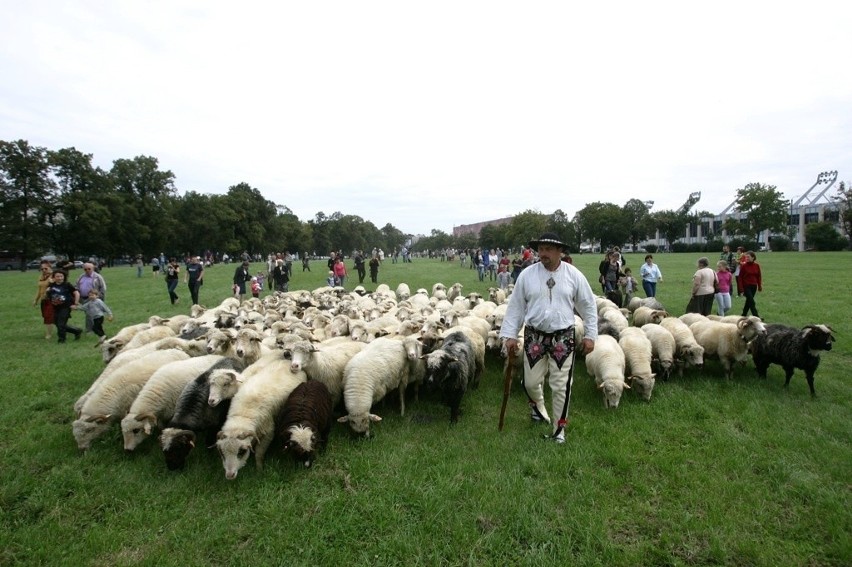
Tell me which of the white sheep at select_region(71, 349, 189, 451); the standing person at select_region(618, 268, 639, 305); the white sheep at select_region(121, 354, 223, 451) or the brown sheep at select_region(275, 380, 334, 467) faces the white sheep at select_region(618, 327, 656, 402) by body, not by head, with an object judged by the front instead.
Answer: the standing person

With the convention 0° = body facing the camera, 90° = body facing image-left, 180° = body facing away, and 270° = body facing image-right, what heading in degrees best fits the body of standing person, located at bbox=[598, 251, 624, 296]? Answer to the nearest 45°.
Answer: approximately 0°

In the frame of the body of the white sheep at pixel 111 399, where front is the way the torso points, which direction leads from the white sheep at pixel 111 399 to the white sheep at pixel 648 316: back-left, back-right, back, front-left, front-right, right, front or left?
back-left

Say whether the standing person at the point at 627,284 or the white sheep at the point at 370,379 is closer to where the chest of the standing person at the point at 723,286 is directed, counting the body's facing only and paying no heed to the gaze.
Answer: the white sheep

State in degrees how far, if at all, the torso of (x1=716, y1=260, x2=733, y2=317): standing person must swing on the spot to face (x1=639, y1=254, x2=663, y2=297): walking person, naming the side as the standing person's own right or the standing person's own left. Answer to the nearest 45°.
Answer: approximately 90° to the standing person's own right

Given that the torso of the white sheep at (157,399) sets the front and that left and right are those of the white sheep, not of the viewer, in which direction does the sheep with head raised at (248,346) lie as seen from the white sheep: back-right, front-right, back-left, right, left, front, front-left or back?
back

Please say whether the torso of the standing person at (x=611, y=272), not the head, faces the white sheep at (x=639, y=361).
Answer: yes

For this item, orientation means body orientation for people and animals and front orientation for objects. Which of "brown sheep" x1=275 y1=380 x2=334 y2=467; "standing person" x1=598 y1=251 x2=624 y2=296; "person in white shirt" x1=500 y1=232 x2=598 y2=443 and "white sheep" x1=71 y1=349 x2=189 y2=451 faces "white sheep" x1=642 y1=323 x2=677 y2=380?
the standing person

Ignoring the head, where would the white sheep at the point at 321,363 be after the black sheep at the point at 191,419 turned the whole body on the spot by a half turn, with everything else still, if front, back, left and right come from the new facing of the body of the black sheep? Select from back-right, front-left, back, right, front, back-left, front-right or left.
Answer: front-right

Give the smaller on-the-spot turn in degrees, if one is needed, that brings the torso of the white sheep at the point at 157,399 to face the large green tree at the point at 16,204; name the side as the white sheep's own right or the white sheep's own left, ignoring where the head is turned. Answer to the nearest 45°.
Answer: approximately 135° to the white sheep's own right

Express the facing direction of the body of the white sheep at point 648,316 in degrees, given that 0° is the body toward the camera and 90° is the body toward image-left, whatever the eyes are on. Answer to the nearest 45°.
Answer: approximately 315°
